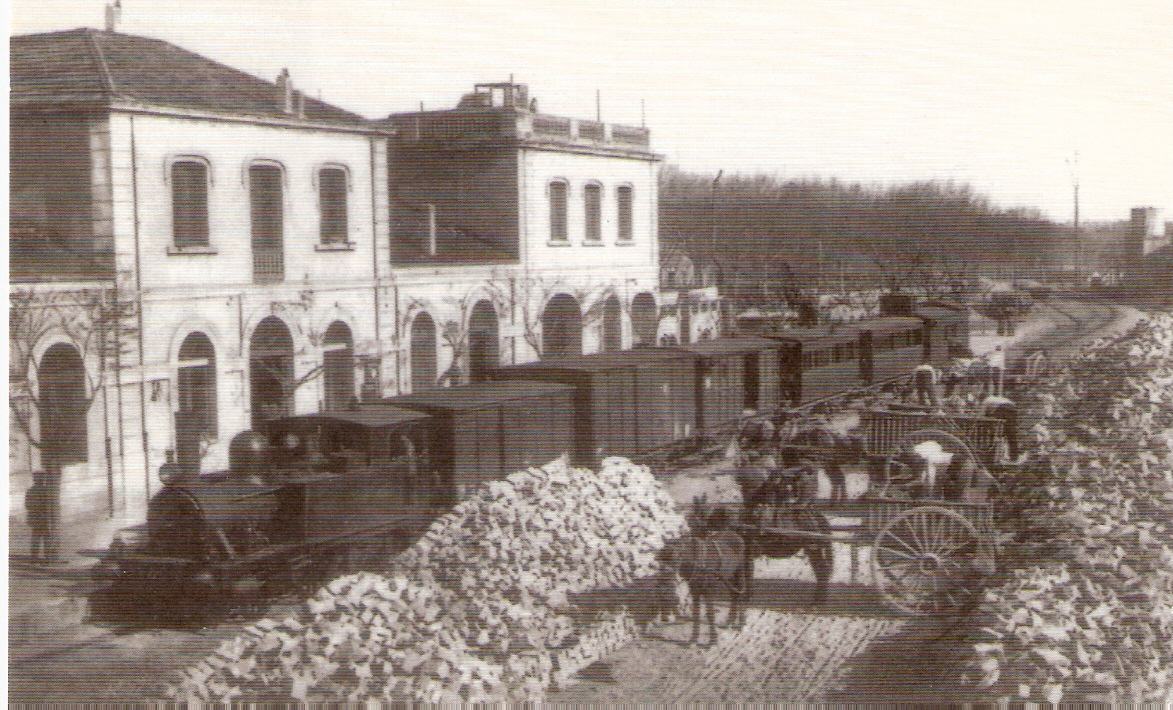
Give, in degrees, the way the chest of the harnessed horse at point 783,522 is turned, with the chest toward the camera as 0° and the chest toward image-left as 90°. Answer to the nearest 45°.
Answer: approximately 90°

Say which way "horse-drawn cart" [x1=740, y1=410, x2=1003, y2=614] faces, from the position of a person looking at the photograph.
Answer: facing to the left of the viewer

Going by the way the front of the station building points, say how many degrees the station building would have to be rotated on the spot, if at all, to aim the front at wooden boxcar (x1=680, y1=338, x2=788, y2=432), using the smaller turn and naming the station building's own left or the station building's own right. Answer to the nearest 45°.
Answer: approximately 90° to the station building's own left

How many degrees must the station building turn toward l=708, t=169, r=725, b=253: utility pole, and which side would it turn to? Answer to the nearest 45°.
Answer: approximately 45° to its left

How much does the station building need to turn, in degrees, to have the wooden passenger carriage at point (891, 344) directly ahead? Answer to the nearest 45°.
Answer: approximately 90° to its left

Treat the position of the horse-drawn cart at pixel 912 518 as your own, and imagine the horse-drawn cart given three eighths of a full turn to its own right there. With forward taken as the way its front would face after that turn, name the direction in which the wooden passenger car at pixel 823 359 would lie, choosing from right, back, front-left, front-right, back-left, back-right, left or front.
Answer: front-left

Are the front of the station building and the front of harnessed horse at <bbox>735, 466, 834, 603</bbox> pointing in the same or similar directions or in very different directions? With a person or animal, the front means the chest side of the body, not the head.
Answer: very different directions
